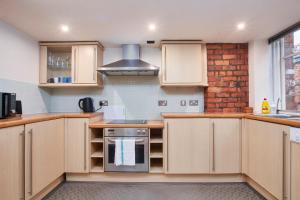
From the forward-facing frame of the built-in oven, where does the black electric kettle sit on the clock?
The black electric kettle is roughly at 4 o'clock from the built-in oven.

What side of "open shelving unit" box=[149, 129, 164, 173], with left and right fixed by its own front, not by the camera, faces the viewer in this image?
front

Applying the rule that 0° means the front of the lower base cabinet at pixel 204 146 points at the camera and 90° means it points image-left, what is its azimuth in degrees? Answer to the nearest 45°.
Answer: approximately 0°

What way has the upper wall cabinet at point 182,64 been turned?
toward the camera

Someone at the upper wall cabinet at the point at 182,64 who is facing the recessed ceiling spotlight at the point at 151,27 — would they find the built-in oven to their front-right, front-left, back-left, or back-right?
front-right

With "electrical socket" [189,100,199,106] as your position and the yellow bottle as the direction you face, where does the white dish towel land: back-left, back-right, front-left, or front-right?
back-right

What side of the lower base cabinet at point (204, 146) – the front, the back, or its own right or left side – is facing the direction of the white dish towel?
right

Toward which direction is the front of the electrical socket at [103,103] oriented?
toward the camera

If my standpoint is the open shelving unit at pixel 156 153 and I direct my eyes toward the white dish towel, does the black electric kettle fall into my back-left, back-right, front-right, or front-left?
front-right
